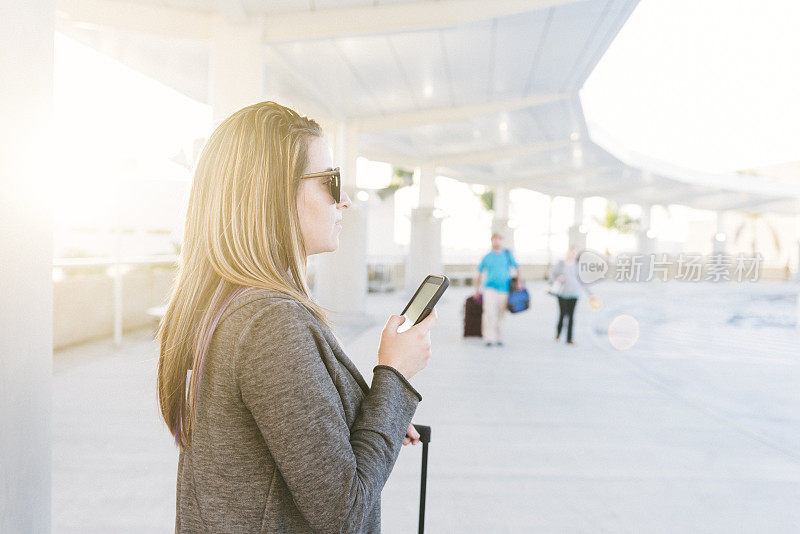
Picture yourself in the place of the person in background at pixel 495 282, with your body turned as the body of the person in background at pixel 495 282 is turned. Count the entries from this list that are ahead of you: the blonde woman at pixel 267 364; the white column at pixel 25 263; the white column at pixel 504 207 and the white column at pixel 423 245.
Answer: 2

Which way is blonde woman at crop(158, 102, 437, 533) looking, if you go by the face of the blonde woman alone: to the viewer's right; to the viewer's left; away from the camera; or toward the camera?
to the viewer's right

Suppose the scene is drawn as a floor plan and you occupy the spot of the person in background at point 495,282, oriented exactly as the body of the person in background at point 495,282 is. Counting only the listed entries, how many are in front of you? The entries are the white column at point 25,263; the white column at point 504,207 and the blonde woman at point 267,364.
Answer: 2

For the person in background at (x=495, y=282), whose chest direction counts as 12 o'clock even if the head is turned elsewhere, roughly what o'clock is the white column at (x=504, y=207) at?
The white column is roughly at 6 o'clock from the person in background.

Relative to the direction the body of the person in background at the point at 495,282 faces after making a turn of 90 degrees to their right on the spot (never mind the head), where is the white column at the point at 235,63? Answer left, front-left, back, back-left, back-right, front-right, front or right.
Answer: front-left

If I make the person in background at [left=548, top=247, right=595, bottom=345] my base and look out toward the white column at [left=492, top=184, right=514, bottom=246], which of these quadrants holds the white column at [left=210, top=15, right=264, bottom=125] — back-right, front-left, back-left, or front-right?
back-left

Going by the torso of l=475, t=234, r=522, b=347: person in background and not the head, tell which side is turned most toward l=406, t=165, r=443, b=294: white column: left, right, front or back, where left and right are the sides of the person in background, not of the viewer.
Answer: back

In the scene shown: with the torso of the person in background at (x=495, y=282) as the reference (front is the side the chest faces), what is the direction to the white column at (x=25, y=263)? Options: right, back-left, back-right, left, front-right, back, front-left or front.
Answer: front

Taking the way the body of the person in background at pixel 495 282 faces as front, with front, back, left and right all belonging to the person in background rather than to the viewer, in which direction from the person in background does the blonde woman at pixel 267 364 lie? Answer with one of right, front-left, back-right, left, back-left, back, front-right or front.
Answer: front

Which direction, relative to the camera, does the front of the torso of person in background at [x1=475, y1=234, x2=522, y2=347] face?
toward the camera
